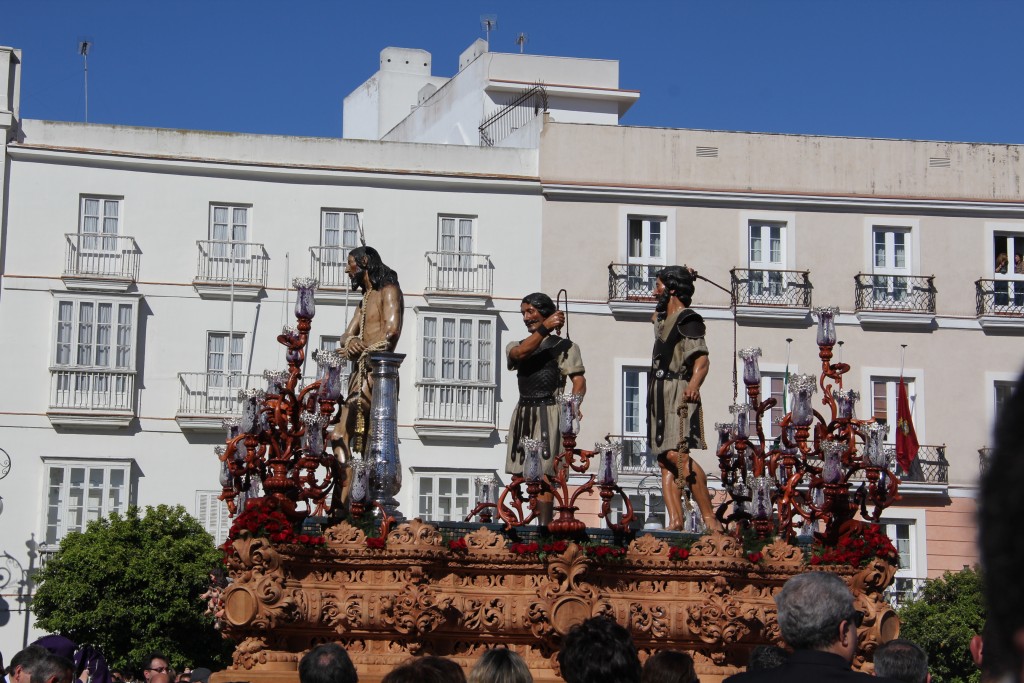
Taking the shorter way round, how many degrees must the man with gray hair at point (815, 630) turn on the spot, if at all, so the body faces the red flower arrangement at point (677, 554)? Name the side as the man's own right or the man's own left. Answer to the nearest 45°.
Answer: approximately 45° to the man's own left

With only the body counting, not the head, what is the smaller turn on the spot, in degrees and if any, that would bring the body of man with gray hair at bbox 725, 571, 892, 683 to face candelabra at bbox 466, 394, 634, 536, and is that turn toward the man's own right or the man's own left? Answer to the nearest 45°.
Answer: approximately 45° to the man's own left

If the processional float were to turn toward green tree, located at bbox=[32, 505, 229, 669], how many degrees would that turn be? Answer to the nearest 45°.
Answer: approximately 45° to its right

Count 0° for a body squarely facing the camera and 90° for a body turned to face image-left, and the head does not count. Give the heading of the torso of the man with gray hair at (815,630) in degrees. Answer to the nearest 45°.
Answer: approximately 225°

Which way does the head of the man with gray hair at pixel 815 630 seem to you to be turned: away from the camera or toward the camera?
away from the camera

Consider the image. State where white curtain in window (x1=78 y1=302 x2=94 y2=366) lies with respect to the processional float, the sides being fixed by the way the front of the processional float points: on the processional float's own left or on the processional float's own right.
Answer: on the processional float's own right

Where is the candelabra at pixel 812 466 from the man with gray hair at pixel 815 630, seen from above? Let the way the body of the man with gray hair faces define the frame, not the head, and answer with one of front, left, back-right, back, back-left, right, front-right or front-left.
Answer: front-left
